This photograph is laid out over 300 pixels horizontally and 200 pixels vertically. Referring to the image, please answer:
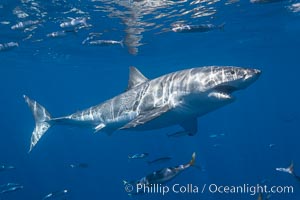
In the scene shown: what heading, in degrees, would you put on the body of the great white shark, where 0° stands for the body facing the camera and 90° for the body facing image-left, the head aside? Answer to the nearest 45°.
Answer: approximately 270°

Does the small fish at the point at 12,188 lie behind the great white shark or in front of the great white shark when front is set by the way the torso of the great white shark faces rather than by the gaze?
behind
